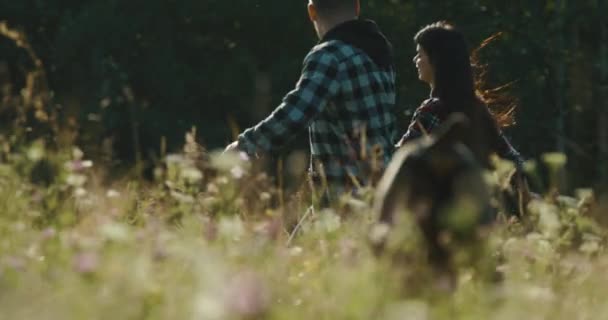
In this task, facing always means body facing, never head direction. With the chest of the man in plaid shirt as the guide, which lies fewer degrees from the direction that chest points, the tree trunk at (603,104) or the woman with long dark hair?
the tree trunk

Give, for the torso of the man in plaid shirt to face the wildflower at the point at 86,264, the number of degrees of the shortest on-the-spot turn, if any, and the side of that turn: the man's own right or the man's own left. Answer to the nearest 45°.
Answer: approximately 90° to the man's own left

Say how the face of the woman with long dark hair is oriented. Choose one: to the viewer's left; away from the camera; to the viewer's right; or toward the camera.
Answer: to the viewer's left

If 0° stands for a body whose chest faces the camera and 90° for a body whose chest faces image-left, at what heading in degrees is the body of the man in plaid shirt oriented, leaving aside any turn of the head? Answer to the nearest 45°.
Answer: approximately 135°

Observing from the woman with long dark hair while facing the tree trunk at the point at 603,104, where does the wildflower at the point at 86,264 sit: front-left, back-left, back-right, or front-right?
back-left

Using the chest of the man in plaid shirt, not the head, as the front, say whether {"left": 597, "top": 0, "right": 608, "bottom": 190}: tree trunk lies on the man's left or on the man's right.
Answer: on the man's right

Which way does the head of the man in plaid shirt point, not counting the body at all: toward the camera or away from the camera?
away from the camera
